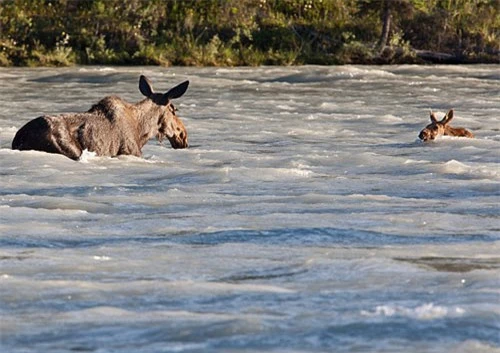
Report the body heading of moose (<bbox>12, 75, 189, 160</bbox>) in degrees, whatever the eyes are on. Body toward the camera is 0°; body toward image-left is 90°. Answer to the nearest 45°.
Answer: approximately 270°
